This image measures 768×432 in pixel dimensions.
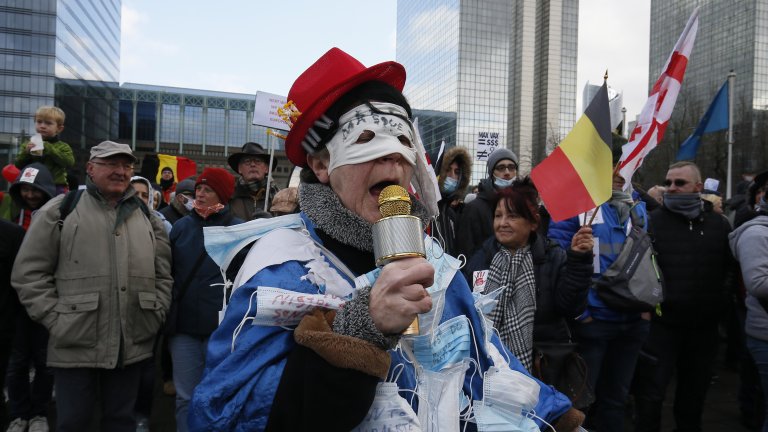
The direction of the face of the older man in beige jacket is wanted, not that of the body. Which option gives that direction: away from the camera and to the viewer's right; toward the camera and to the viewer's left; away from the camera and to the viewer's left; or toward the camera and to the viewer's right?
toward the camera and to the viewer's right

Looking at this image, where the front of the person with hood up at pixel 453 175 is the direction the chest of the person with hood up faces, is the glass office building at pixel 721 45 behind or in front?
behind

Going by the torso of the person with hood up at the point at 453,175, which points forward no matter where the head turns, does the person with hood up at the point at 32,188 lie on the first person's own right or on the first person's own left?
on the first person's own right

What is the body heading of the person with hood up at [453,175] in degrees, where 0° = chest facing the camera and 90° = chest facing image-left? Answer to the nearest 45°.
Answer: approximately 0°

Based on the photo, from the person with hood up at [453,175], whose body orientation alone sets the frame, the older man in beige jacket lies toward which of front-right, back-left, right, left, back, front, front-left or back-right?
front-right

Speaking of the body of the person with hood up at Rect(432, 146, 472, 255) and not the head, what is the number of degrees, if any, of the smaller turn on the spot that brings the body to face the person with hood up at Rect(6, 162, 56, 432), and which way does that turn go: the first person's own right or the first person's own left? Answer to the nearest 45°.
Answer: approximately 45° to the first person's own right

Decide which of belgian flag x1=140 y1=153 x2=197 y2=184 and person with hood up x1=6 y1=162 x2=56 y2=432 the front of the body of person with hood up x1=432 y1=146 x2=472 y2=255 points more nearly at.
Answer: the person with hood up

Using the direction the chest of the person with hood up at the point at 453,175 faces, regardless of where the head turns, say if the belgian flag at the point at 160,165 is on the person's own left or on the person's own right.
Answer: on the person's own right
